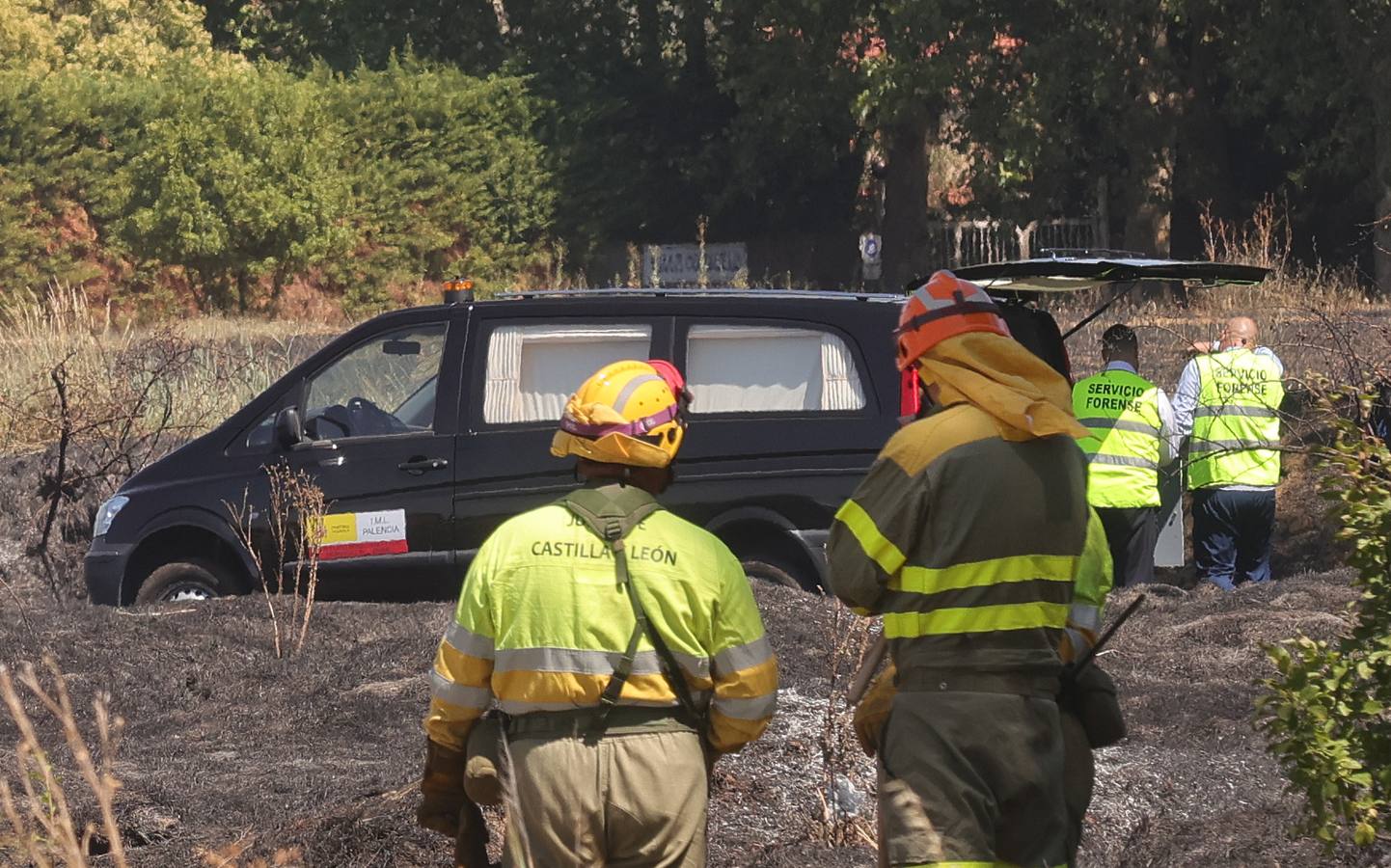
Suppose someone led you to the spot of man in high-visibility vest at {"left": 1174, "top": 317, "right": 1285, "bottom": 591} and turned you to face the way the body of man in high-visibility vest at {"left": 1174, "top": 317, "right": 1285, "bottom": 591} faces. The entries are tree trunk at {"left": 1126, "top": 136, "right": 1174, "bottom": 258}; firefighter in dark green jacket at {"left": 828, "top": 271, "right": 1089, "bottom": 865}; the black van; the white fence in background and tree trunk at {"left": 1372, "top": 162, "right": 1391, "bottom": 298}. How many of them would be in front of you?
3

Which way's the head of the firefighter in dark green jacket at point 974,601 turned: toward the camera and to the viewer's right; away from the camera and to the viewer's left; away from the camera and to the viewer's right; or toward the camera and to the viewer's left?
away from the camera and to the viewer's left

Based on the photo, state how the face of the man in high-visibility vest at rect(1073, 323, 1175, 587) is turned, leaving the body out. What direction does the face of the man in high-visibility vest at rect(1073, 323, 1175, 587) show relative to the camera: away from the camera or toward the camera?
away from the camera

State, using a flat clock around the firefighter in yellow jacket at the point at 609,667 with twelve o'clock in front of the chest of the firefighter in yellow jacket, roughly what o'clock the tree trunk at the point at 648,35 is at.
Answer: The tree trunk is roughly at 12 o'clock from the firefighter in yellow jacket.

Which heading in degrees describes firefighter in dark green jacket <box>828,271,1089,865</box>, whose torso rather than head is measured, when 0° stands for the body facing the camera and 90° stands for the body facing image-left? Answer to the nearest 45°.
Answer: approximately 135°

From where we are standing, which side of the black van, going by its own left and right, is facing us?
left

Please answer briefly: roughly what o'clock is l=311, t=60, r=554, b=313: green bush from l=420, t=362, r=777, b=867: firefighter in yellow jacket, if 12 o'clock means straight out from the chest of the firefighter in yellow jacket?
The green bush is roughly at 12 o'clock from the firefighter in yellow jacket.

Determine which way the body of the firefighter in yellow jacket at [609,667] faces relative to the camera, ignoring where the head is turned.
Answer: away from the camera

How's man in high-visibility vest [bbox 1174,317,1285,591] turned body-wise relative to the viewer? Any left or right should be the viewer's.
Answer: facing away from the viewer

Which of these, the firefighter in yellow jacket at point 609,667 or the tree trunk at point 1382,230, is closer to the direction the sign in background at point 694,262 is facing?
the firefighter in yellow jacket

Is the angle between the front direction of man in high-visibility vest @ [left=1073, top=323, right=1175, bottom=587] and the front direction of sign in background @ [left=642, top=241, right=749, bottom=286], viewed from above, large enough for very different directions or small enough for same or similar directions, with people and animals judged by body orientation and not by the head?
very different directions

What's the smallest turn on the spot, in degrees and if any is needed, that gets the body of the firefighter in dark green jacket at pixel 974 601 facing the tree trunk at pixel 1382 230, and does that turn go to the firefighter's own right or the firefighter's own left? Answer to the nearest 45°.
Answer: approximately 45° to the firefighter's own right

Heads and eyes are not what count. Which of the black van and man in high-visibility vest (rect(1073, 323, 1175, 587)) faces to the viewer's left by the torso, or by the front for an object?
the black van
